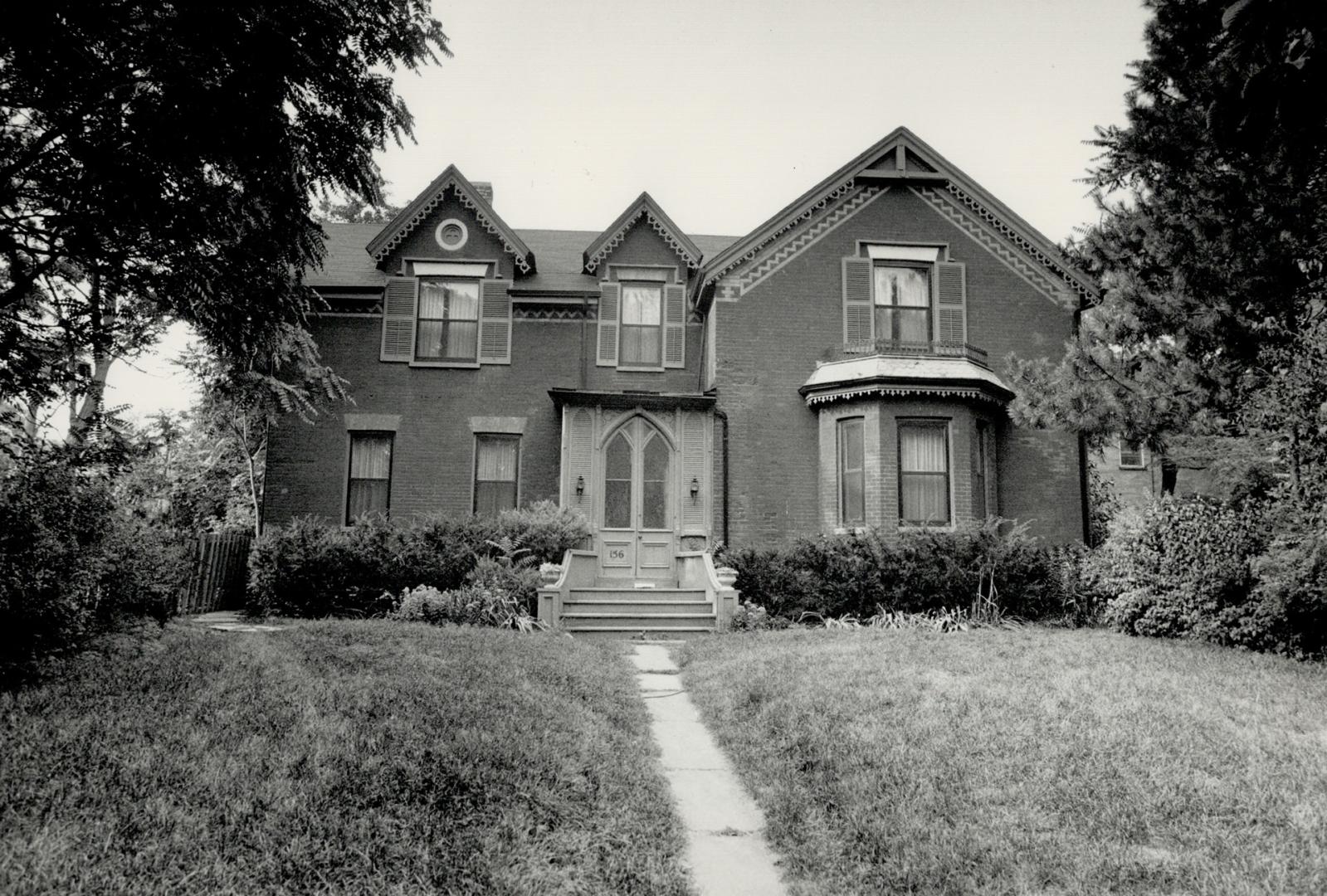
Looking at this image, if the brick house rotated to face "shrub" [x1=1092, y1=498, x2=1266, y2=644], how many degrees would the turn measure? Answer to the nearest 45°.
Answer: approximately 45° to its left

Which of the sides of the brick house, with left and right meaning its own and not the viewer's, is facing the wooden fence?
right

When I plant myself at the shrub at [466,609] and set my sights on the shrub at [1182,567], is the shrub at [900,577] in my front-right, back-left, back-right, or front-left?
front-left

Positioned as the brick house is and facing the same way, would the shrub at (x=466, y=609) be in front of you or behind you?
in front

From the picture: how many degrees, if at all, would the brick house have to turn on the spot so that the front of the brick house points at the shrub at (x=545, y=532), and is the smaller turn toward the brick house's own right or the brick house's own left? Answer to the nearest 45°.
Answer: approximately 45° to the brick house's own right

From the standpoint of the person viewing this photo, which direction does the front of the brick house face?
facing the viewer

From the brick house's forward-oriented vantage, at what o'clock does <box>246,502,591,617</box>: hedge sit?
The hedge is roughly at 2 o'clock from the brick house.

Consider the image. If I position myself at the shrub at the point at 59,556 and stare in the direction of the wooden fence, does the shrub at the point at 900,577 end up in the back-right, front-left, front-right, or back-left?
front-right

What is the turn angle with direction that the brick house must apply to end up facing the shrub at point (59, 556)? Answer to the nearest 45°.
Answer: approximately 45° to its right

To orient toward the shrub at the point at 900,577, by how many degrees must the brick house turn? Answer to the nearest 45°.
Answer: approximately 45° to its left

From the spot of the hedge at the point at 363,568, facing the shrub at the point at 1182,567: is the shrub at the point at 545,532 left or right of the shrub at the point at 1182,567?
left
